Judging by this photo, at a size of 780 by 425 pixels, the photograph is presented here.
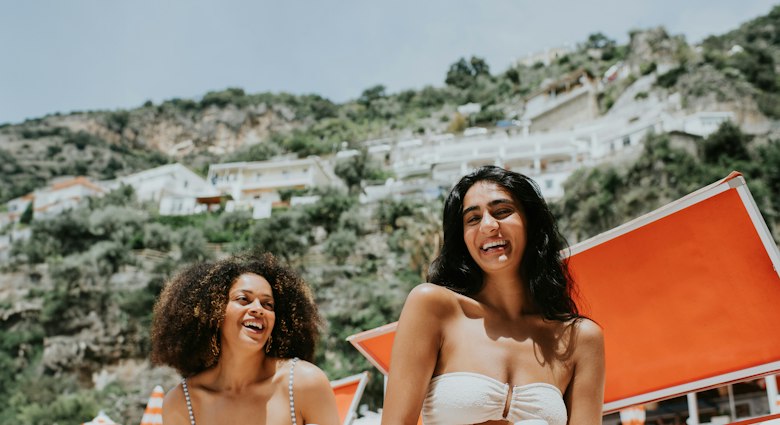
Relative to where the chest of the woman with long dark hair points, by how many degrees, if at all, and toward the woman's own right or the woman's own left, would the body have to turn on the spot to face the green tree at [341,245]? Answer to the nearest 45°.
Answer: approximately 180°

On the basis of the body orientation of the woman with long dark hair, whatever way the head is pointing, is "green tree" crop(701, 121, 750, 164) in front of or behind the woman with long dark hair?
behind

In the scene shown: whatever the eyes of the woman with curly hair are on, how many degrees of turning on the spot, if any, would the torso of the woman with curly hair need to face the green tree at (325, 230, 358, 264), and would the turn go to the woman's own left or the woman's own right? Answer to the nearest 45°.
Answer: approximately 180°

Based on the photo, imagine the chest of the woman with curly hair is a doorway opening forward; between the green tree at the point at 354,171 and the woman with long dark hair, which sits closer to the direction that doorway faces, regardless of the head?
the woman with long dark hair

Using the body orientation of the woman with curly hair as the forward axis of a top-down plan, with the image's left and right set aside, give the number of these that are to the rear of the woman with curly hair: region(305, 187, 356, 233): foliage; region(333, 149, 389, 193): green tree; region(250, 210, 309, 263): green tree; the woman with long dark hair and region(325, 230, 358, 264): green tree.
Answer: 4

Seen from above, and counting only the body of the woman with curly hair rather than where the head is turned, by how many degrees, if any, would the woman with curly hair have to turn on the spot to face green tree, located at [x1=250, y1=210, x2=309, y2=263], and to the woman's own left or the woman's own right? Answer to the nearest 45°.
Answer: approximately 180°

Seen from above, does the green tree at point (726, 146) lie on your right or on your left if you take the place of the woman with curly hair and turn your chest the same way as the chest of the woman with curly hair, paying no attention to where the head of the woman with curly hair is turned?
on your left

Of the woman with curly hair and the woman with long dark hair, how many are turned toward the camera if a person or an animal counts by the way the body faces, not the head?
2

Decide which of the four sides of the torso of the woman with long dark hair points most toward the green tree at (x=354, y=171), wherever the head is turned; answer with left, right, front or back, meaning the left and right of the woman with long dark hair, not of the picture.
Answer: back

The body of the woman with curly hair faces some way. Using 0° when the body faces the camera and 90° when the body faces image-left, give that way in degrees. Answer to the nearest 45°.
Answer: approximately 0°
